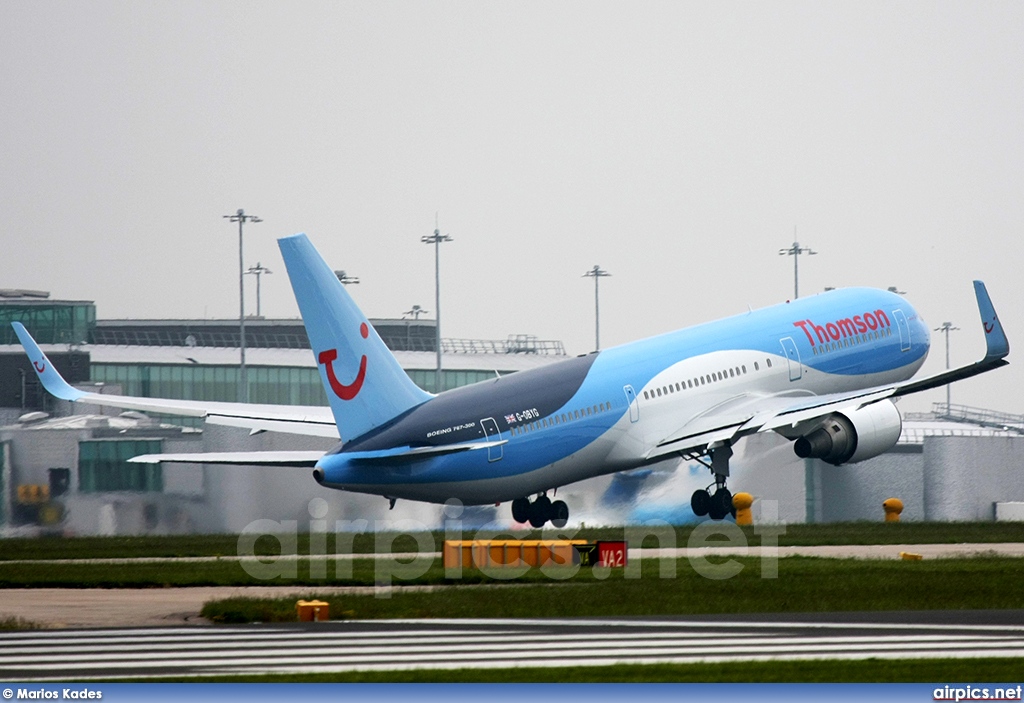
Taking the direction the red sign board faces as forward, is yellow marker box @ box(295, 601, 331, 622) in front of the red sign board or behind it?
in front

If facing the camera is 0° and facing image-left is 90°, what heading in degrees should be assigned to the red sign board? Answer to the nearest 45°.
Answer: approximately 0°
